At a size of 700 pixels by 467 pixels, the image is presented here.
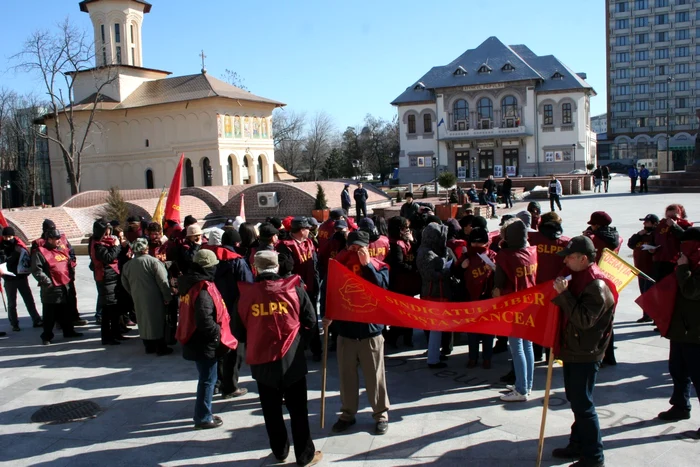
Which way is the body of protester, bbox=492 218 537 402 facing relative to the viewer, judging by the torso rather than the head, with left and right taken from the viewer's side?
facing away from the viewer and to the left of the viewer

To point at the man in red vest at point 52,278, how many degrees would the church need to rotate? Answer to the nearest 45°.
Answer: approximately 45° to its right

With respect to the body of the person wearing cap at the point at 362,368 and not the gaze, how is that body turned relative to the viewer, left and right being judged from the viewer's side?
facing the viewer

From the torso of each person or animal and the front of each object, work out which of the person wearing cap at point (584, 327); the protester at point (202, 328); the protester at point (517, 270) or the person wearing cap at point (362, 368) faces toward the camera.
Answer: the person wearing cap at point (362, 368)

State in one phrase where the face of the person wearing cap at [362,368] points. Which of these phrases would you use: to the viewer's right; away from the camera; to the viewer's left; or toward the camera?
toward the camera

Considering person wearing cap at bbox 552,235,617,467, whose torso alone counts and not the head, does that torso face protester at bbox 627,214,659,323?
no

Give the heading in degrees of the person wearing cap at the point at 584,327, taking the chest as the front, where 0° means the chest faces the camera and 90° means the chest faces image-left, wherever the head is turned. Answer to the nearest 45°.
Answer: approximately 90°

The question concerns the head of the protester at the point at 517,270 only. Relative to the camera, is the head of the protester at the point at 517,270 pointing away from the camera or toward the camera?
away from the camera

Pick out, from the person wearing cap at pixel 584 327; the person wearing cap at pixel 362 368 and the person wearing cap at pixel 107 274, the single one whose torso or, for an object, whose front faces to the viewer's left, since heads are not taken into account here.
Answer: the person wearing cap at pixel 584 327

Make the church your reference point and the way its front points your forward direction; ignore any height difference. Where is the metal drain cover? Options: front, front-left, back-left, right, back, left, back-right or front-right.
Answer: front-right

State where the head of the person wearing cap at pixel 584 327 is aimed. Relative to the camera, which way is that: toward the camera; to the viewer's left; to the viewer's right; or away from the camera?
to the viewer's left
